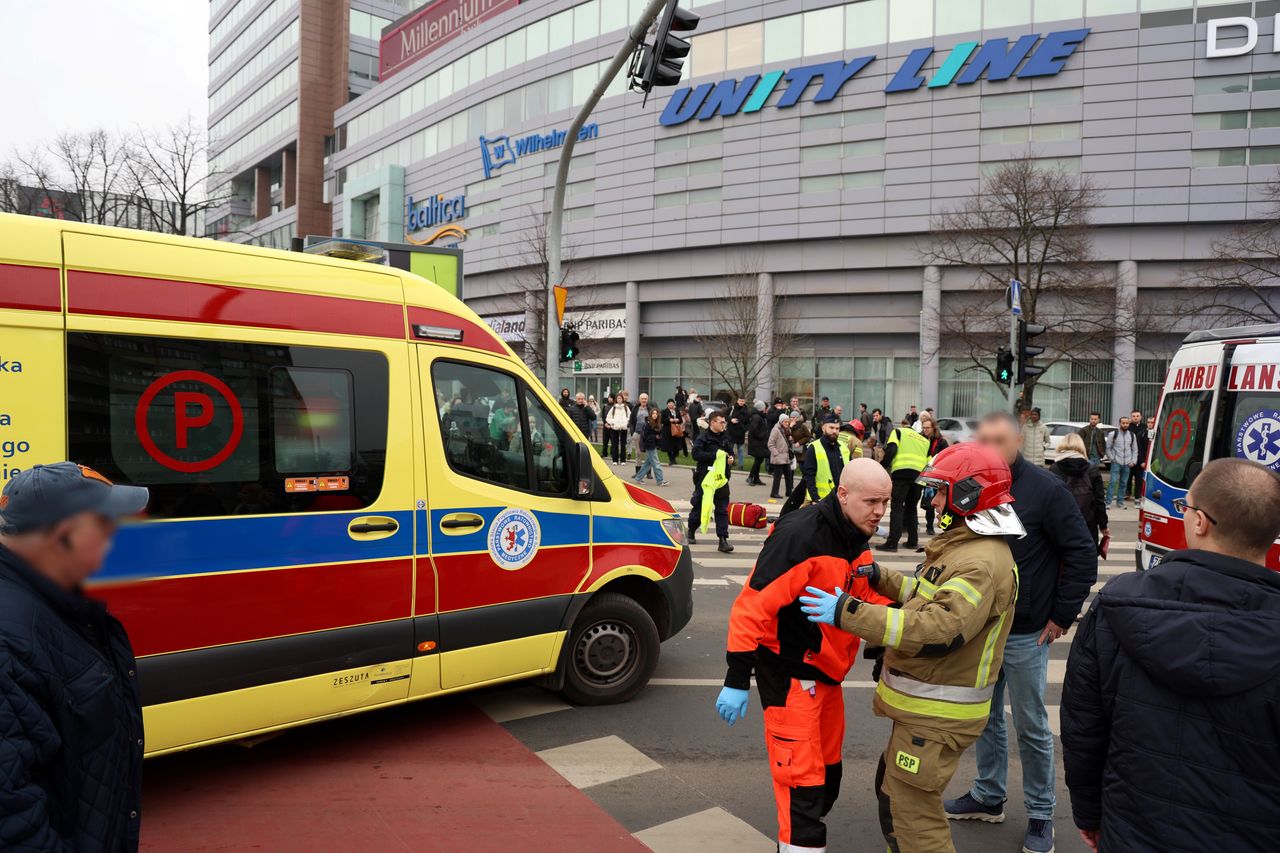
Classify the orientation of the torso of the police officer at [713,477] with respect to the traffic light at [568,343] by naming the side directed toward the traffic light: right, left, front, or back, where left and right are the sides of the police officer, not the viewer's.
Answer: back

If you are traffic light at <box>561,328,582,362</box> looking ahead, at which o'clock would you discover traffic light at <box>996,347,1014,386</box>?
traffic light at <box>996,347,1014,386</box> is roughly at 9 o'clock from traffic light at <box>561,328,582,362</box>.

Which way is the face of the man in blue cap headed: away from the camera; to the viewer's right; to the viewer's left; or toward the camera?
to the viewer's right

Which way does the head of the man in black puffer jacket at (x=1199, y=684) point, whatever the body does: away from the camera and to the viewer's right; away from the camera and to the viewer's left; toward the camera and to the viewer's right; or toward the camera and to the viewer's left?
away from the camera and to the viewer's left

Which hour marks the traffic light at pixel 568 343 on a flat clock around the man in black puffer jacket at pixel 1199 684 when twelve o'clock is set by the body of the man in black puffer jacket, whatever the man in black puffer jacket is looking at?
The traffic light is roughly at 12 o'clock from the man in black puffer jacket.

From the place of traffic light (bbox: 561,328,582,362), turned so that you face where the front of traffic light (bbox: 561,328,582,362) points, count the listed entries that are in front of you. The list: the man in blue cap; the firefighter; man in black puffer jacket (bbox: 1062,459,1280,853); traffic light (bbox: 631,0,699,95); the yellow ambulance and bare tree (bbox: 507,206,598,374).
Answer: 5

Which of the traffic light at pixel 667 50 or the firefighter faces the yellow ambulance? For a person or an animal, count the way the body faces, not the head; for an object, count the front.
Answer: the firefighter

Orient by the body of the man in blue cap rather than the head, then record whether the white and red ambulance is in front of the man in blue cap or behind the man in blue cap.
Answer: in front

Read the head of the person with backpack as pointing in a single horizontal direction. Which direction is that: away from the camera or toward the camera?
away from the camera

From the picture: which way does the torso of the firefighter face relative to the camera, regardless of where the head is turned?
to the viewer's left

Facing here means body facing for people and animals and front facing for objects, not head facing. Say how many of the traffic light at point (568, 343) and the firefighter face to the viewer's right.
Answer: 0

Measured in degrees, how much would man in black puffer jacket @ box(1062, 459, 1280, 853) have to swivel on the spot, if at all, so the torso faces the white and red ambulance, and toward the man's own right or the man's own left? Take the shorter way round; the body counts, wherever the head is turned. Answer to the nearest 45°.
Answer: approximately 45° to the man's own right

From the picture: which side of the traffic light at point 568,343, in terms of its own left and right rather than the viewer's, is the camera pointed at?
front
